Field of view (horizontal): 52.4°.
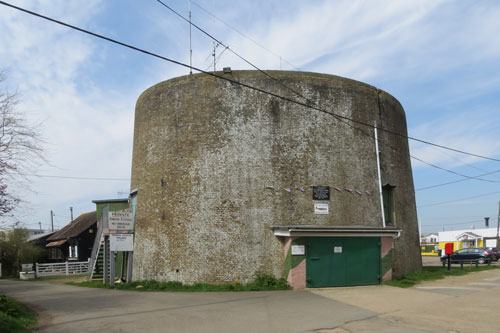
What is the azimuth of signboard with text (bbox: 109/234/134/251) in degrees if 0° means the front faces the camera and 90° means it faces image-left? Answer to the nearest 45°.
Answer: approximately 0°

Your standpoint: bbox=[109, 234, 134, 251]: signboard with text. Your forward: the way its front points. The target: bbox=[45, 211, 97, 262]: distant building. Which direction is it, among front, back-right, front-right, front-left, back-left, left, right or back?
back

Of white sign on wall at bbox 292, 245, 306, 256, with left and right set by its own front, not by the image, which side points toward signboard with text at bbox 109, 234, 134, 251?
right

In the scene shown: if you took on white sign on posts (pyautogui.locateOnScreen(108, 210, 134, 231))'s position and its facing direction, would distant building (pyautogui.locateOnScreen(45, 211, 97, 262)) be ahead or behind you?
behind

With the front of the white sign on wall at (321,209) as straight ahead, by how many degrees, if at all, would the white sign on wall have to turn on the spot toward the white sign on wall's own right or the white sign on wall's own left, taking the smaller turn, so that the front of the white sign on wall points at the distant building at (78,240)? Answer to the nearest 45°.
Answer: approximately 135° to the white sign on wall's own right

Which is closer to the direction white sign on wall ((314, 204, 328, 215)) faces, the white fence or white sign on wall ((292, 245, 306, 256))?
the white sign on wall

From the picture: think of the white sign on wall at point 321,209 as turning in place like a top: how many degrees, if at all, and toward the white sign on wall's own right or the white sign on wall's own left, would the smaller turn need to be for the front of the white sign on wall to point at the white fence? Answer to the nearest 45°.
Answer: approximately 135° to the white sign on wall's own right

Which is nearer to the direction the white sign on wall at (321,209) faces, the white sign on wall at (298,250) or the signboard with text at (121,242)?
the white sign on wall
